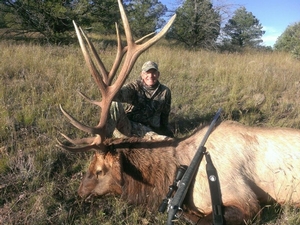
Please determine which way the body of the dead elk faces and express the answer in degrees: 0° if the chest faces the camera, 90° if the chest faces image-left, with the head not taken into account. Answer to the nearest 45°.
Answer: approximately 90°

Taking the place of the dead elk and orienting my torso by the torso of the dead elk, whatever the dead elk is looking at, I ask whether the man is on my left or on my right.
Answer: on my right

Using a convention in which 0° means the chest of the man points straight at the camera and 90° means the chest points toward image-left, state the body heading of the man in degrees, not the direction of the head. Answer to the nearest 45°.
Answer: approximately 0°

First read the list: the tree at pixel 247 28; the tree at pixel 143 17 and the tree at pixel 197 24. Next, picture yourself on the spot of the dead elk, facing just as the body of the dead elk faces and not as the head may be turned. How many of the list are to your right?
3

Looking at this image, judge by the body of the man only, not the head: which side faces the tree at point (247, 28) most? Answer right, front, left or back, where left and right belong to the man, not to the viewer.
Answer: back

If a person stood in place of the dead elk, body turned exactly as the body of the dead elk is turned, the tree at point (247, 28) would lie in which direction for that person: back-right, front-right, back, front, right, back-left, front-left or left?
right

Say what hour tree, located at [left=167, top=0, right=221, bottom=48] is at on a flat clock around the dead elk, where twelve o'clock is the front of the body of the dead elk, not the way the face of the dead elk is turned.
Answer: The tree is roughly at 3 o'clock from the dead elk.

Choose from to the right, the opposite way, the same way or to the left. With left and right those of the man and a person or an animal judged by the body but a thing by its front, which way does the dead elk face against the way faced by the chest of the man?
to the right

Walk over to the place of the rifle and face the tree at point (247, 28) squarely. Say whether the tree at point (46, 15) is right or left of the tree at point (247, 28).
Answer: left

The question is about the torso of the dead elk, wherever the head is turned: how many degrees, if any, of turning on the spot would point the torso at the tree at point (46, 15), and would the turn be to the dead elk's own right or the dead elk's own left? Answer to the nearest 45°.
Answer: approximately 45° to the dead elk's own right

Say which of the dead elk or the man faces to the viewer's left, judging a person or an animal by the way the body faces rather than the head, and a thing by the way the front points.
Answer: the dead elk

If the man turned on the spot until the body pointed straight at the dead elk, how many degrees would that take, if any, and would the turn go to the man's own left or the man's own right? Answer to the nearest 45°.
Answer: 0° — they already face it

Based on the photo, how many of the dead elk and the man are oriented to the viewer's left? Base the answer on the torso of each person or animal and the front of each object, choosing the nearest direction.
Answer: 1

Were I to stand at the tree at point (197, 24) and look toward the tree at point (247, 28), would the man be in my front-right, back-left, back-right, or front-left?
back-right
